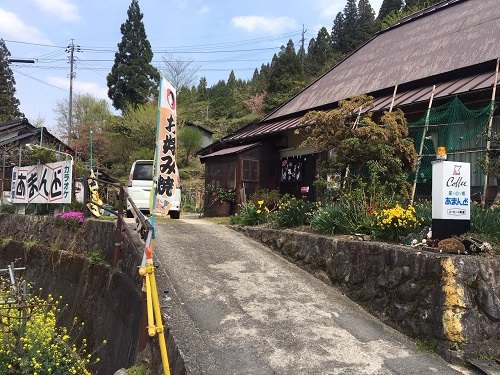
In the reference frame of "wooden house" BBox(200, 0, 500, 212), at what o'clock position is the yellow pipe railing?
The yellow pipe railing is roughly at 11 o'clock from the wooden house.

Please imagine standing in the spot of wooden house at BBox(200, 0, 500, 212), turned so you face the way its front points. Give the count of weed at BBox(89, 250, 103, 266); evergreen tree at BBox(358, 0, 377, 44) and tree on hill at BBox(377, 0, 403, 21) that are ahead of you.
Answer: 1

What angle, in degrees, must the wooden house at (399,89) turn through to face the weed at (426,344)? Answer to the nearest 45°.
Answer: approximately 45° to its left

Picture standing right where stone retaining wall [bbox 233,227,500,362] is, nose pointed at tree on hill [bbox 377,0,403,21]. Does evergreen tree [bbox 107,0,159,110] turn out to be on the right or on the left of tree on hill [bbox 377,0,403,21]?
left

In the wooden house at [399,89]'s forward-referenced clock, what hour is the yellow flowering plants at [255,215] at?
The yellow flowering plants is roughly at 12 o'clock from the wooden house.

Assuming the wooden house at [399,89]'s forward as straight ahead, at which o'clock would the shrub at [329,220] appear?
The shrub is roughly at 11 o'clock from the wooden house.

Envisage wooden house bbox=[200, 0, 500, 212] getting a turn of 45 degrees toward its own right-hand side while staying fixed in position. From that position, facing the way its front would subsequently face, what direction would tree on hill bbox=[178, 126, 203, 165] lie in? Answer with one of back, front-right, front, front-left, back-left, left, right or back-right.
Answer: front-right

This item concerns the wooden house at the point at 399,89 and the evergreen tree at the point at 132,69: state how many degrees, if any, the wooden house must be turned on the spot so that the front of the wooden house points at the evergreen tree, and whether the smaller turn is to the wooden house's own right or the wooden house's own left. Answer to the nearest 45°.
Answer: approximately 90° to the wooden house's own right

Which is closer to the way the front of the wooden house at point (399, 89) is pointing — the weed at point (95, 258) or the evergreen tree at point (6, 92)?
the weed

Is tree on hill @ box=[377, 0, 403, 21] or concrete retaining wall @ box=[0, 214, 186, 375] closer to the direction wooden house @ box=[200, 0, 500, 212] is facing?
the concrete retaining wall

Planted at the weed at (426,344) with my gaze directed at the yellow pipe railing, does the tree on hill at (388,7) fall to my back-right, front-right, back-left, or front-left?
back-right

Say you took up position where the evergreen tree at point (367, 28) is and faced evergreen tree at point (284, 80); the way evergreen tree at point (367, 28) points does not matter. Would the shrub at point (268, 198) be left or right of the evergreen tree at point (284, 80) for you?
left

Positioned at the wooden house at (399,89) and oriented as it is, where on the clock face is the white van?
The white van is roughly at 1 o'clock from the wooden house.

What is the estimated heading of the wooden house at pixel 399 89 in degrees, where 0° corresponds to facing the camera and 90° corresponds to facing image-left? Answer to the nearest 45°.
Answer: approximately 45°
